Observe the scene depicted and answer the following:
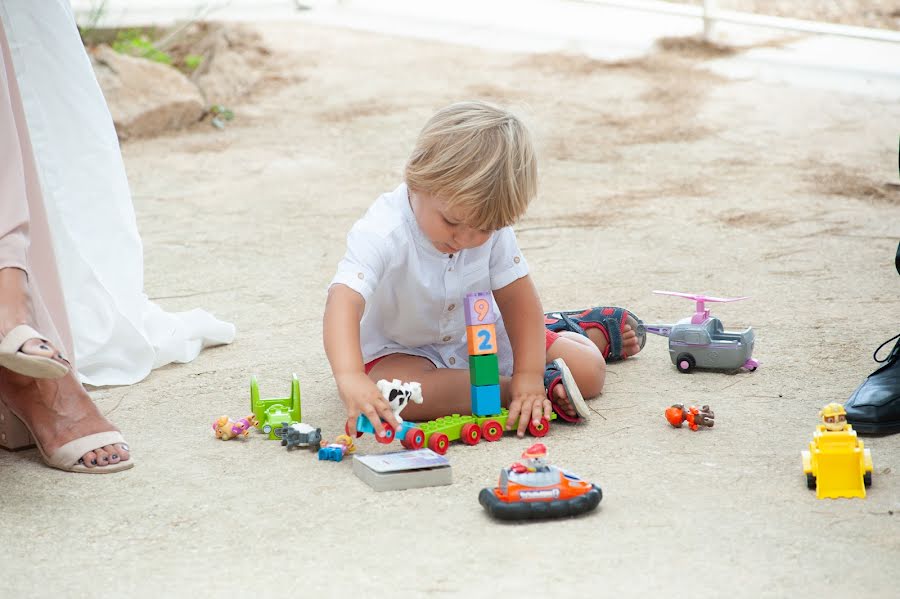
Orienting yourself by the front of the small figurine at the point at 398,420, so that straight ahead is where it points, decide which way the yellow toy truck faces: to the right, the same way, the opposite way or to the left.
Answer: to the left

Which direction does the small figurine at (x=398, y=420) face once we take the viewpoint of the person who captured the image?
facing to the left of the viewer

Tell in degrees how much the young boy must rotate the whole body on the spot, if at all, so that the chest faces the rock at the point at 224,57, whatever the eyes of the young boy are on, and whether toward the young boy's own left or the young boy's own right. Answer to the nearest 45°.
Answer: approximately 180°

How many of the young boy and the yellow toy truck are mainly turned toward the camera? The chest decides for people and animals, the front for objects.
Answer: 2

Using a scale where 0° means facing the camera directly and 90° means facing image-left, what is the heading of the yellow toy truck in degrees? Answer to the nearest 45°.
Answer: approximately 0°
